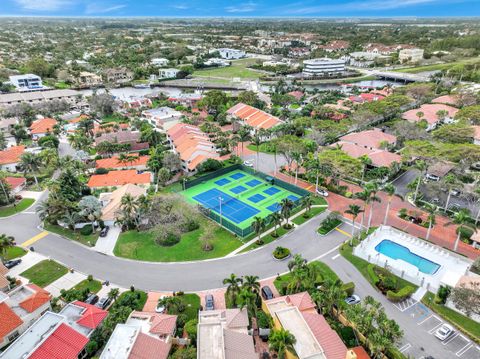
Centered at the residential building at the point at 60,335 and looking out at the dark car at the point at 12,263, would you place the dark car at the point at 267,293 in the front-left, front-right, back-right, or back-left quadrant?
back-right

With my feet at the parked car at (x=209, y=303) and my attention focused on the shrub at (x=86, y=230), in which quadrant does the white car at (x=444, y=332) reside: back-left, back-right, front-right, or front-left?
back-right

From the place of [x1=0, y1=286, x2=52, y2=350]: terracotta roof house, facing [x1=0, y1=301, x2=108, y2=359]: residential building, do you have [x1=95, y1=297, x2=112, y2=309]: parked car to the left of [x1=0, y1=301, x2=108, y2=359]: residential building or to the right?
left

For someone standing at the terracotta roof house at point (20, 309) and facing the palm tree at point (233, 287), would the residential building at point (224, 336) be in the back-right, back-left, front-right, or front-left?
front-right

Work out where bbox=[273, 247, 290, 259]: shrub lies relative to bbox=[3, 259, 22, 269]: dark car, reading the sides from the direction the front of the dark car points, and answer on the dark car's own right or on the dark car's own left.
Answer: on the dark car's own left
